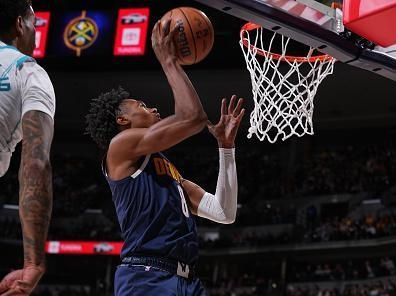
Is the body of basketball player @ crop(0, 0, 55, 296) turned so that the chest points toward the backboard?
yes

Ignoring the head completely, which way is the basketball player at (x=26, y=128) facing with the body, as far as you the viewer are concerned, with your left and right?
facing away from the viewer and to the right of the viewer

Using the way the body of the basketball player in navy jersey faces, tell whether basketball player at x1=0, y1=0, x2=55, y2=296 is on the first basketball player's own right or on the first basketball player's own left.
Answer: on the first basketball player's own right

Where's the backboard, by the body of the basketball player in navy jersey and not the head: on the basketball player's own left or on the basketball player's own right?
on the basketball player's own left

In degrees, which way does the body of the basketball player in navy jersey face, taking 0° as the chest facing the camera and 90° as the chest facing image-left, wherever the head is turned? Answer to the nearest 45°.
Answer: approximately 315°

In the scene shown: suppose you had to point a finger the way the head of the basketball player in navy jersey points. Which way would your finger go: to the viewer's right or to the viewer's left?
to the viewer's right

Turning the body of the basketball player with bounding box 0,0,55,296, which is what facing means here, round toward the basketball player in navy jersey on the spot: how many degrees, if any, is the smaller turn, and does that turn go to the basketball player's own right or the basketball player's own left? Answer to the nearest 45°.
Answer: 0° — they already face them

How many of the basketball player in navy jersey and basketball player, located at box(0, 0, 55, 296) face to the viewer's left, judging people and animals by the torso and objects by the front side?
0
